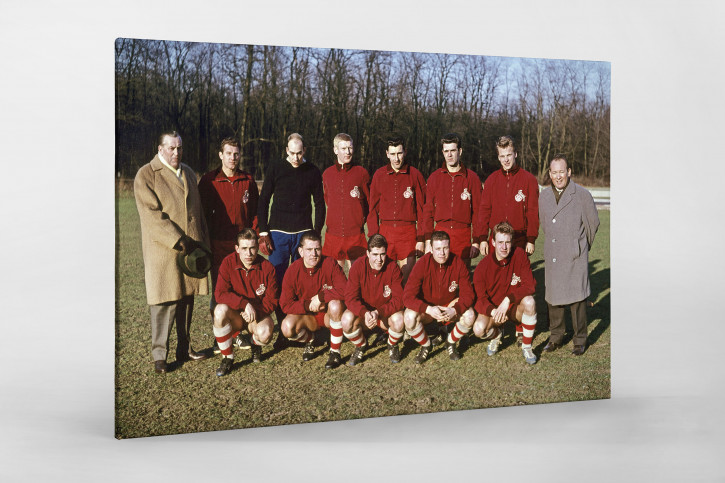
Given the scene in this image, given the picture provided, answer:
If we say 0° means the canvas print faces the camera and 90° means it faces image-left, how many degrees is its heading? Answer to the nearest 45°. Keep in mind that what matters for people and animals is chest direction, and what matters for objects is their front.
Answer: approximately 315°
